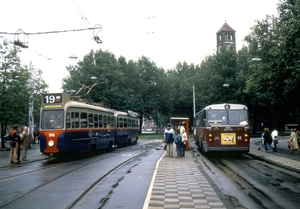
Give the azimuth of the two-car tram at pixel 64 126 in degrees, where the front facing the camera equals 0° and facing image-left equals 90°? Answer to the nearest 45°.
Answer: approximately 45°

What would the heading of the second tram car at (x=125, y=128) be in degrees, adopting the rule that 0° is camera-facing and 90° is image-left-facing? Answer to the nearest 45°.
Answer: approximately 45°

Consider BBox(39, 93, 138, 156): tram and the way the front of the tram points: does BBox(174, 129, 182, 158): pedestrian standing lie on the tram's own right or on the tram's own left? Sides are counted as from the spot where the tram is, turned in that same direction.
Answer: on the tram's own left

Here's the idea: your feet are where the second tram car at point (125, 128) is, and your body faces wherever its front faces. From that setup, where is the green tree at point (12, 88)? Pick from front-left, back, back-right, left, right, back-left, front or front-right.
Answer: front-right

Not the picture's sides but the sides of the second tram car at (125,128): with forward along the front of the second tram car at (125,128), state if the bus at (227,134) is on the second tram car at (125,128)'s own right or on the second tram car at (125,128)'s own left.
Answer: on the second tram car at (125,128)'s own left

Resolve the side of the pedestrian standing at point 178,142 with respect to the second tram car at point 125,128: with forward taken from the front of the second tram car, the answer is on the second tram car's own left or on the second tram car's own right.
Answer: on the second tram car's own left

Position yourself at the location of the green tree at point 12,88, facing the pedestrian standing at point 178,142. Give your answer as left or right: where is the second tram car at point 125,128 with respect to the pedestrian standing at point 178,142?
left
